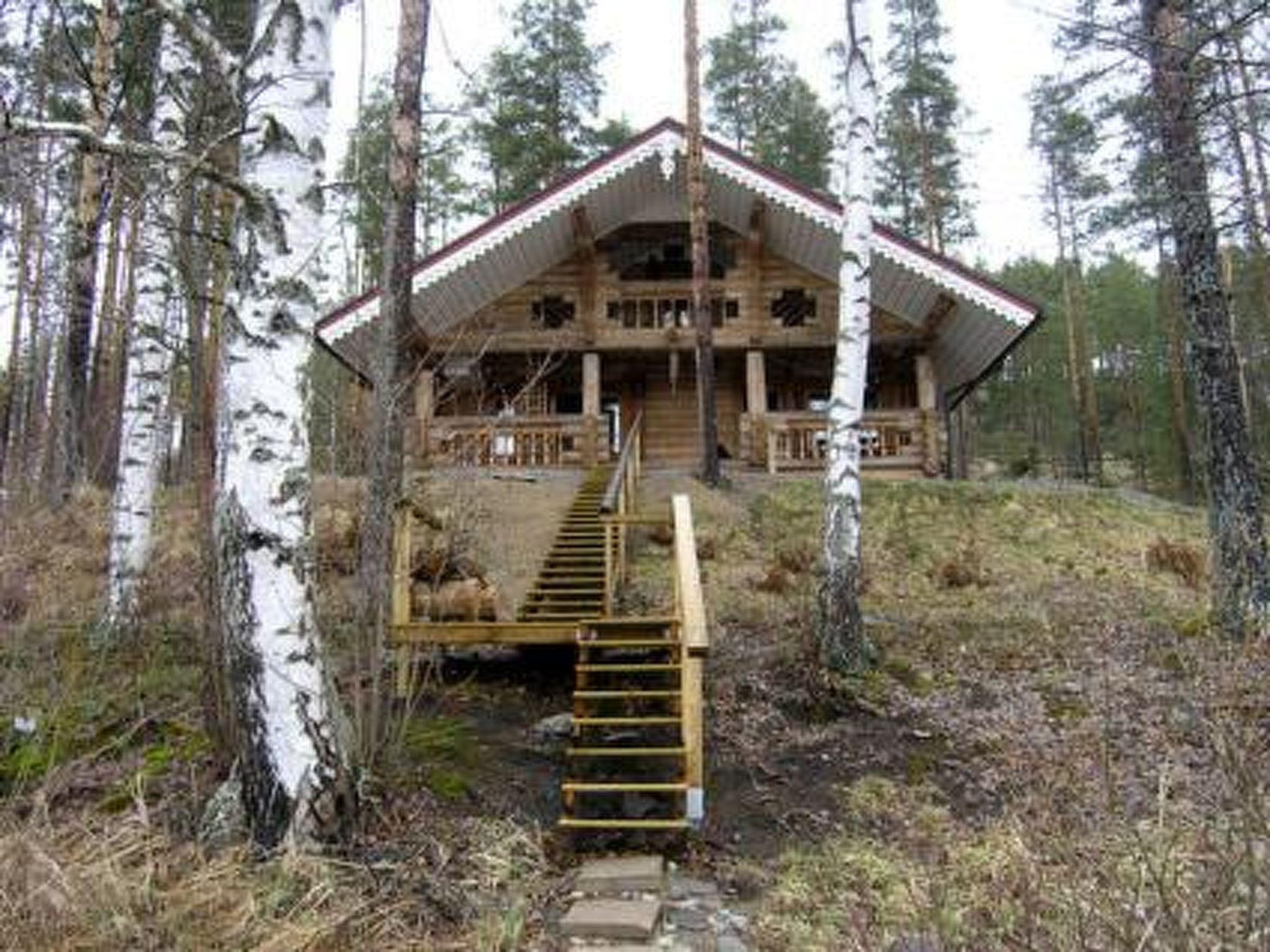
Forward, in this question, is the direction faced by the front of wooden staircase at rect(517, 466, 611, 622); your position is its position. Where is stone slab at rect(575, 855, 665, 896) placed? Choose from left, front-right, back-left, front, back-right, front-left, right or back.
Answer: front

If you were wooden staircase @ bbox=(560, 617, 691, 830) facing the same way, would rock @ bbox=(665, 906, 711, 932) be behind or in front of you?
in front

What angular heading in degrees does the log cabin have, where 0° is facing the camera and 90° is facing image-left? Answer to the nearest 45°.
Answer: approximately 0°

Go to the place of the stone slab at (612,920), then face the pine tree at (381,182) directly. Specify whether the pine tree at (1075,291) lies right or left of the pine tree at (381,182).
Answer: right

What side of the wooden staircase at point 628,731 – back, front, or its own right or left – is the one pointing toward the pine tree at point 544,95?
back

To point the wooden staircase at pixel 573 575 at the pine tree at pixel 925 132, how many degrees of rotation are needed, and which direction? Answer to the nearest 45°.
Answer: approximately 135° to its left

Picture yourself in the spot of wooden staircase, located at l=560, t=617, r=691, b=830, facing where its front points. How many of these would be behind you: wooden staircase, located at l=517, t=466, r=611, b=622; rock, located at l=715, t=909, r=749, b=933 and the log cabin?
2

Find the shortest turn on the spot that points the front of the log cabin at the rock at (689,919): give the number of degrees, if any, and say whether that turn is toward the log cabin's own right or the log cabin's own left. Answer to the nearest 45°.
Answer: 0° — it already faces it

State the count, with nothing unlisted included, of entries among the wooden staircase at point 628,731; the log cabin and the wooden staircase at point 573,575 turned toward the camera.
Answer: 3

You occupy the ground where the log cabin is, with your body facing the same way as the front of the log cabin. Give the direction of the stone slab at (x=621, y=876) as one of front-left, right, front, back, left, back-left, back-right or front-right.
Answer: front

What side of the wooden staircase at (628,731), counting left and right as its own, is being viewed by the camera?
front

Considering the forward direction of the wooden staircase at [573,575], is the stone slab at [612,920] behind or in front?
in front

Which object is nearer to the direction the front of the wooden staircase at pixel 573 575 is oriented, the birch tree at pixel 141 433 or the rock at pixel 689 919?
the rock

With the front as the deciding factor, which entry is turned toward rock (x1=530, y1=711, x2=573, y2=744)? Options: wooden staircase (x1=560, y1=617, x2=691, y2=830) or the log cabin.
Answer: the log cabin

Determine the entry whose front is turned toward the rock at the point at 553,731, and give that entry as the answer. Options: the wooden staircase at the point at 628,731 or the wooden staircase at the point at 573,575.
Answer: the wooden staircase at the point at 573,575
